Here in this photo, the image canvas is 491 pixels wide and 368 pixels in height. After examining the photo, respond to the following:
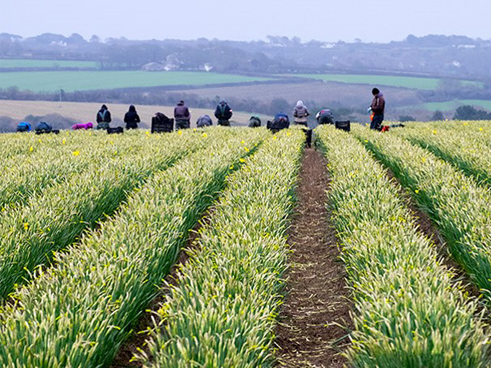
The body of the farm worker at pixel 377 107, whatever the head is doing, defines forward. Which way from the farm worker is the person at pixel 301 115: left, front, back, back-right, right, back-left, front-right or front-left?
front-right

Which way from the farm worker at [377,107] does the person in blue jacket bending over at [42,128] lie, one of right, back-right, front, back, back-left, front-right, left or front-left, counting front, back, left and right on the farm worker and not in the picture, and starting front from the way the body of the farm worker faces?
front

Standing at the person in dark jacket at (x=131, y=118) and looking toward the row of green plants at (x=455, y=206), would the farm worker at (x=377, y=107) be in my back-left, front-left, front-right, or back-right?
front-left

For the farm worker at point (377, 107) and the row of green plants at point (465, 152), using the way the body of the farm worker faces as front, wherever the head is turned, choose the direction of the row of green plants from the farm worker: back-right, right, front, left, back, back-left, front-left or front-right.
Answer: left

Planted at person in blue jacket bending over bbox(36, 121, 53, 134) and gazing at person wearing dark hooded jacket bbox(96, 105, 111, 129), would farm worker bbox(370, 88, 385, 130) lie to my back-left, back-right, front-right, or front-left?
front-right

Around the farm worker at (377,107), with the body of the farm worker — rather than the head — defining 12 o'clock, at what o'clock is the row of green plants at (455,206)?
The row of green plants is roughly at 9 o'clock from the farm worker.

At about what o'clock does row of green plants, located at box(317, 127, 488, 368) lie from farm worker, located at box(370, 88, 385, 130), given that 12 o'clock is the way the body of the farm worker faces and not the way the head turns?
The row of green plants is roughly at 9 o'clock from the farm worker.

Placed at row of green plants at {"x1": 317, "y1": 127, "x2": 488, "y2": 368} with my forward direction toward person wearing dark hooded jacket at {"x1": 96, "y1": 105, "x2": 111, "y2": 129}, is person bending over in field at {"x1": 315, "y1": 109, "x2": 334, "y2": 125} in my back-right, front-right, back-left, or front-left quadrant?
front-right

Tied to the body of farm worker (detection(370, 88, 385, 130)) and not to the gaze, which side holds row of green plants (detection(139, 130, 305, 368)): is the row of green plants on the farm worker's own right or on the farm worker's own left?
on the farm worker's own left

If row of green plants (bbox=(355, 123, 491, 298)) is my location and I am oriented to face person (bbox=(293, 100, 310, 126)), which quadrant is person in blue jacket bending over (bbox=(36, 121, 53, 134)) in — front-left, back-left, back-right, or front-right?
front-left

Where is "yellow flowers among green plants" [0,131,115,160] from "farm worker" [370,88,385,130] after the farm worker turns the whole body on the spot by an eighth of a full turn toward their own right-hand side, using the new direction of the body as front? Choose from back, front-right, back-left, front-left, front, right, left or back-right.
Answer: left

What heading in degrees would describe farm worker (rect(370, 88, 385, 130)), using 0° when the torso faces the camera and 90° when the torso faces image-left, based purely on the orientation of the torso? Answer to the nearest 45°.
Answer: approximately 90°

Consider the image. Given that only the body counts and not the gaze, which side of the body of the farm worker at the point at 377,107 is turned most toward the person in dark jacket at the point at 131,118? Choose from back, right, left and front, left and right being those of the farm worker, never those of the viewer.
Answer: front

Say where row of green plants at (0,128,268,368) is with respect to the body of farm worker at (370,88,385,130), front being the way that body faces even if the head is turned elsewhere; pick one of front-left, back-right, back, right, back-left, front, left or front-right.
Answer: left
